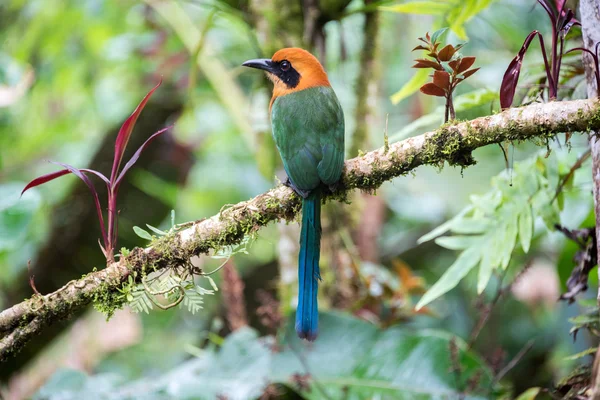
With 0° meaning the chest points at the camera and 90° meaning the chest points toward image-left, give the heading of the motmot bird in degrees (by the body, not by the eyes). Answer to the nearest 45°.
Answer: approximately 135°

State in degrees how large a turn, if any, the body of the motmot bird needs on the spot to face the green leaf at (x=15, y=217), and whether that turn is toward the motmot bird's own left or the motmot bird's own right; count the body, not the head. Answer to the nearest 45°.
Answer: approximately 45° to the motmot bird's own left

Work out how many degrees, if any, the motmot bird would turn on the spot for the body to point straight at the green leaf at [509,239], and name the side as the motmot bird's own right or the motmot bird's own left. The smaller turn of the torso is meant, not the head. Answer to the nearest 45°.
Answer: approximately 135° to the motmot bird's own right

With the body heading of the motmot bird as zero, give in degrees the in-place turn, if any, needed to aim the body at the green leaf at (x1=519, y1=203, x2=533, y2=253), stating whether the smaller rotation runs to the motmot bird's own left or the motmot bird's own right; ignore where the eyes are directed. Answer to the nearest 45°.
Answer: approximately 135° to the motmot bird's own right
